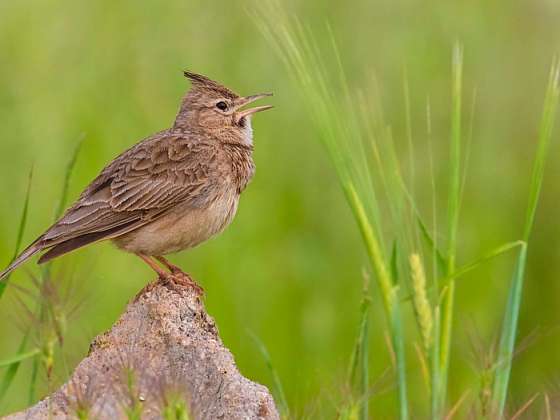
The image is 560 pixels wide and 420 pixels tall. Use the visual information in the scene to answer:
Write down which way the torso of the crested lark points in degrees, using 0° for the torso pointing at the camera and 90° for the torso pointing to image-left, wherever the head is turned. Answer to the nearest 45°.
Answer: approximately 270°
